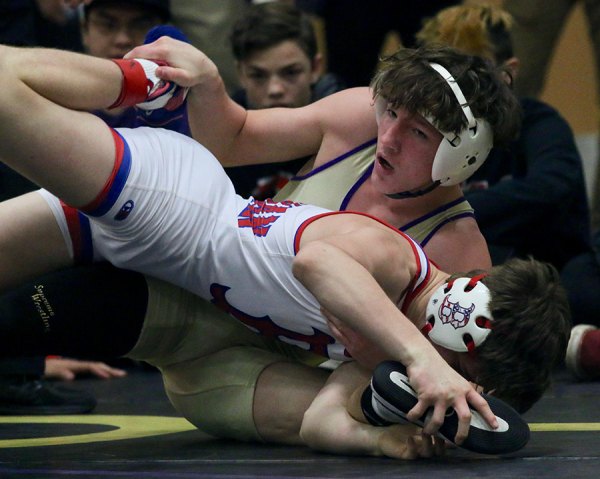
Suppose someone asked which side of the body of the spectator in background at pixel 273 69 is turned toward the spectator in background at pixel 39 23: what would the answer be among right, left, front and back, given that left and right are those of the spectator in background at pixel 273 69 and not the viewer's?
right

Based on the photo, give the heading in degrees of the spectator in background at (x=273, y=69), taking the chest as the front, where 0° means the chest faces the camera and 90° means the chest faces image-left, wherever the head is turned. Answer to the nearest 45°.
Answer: approximately 0°

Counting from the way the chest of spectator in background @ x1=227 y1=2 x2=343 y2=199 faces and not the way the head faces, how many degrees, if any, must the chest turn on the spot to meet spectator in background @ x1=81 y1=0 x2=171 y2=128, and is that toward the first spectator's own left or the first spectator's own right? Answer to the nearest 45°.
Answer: approximately 90° to the first spectator's own right

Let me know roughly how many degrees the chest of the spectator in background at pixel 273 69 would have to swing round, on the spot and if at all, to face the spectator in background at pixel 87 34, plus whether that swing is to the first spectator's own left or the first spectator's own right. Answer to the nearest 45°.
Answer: approximately 90° to the first spectator's own right

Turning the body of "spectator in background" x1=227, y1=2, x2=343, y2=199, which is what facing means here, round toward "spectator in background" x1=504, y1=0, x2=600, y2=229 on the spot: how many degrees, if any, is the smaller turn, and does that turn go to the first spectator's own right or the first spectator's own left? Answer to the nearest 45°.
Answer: approximately 135° to the first spectator's own left
